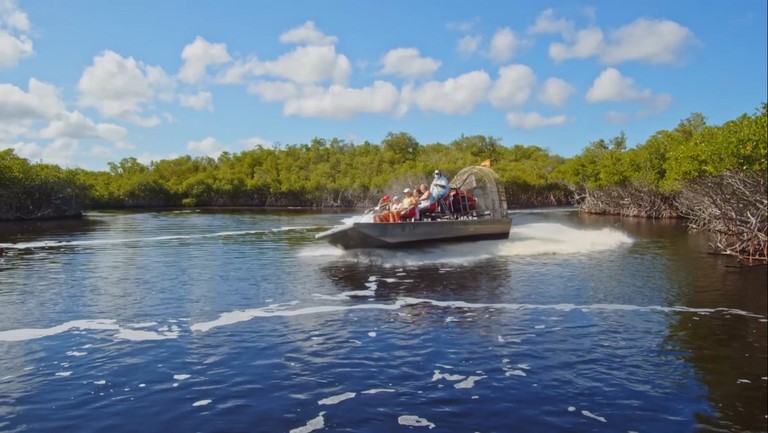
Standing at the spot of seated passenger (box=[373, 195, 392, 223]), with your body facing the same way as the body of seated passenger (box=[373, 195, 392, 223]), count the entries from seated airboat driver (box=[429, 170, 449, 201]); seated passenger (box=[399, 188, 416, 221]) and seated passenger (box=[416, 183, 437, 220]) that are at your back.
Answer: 3

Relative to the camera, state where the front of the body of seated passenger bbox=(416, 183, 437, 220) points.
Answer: to the viewer's left

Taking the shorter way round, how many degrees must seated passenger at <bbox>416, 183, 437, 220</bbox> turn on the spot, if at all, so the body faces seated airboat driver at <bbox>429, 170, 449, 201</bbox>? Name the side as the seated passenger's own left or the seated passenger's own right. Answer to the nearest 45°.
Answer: approximately 135° to the seated passenger's own right

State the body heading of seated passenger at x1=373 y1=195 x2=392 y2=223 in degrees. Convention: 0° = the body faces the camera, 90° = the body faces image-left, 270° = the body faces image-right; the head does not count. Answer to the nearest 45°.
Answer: approximately 90°

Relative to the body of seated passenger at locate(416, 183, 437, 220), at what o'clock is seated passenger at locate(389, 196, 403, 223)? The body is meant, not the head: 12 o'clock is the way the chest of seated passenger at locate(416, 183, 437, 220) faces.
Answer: seated passenger at locate(389, 196, 403, 223) is roughly at 11 o'clock from seated passenger at locate(416, 183, 437, 220).

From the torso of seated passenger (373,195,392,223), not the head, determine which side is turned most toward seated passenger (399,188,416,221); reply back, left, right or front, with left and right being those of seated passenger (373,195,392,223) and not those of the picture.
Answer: back

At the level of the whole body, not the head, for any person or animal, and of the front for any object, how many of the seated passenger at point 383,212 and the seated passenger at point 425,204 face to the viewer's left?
2

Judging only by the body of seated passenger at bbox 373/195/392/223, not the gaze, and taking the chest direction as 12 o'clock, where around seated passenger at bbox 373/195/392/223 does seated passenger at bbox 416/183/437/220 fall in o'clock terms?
seated passenger at bbox 416/183/437/220 is roughly at 6 o'clock from seated passenger at bbox 373/195/392/223.

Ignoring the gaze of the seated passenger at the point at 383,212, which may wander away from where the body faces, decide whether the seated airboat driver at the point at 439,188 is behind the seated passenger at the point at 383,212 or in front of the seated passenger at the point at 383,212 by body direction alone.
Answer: behind
